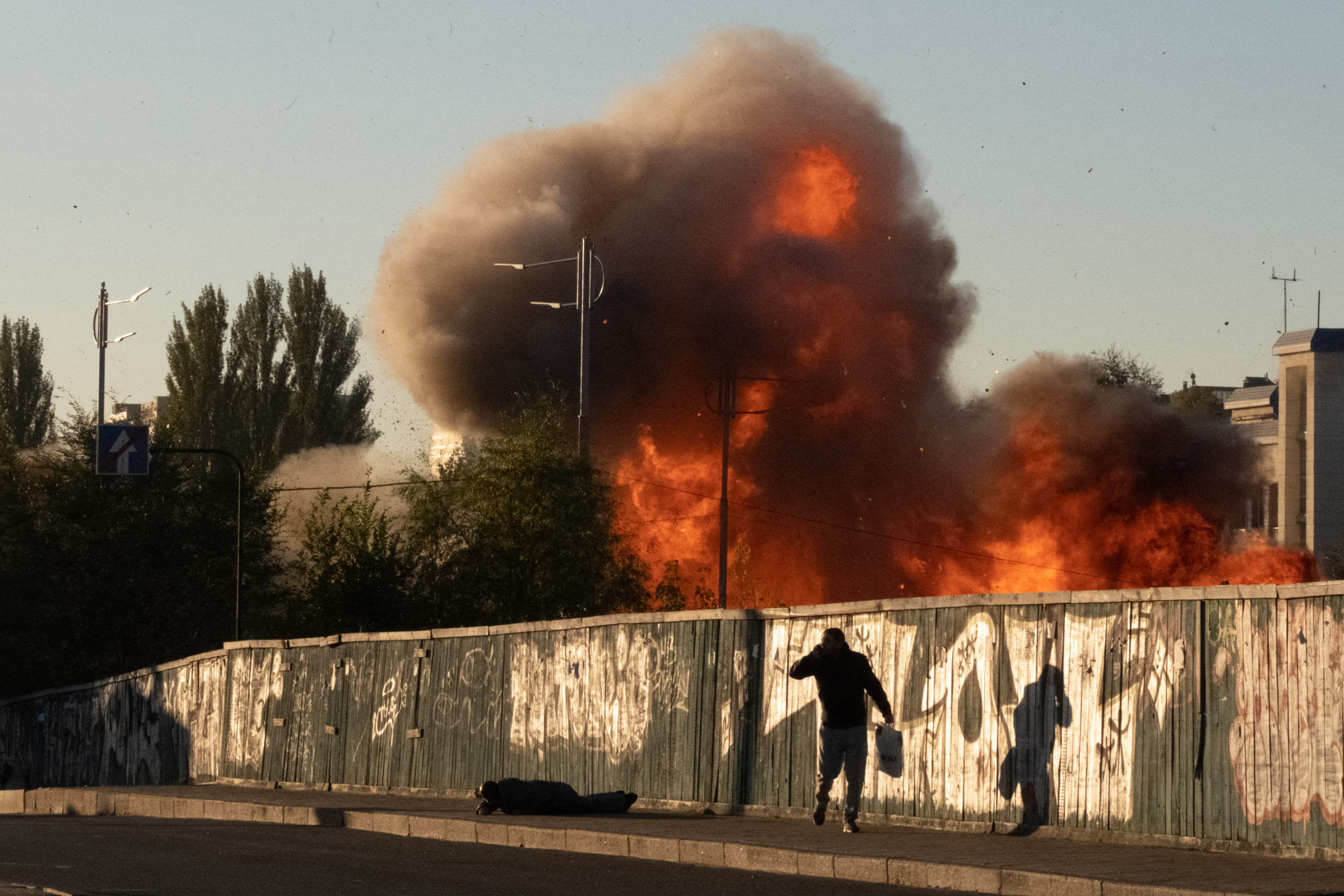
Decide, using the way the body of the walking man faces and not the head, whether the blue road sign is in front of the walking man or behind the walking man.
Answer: behind

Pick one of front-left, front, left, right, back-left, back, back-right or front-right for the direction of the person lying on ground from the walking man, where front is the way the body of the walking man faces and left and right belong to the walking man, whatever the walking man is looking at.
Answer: back-right

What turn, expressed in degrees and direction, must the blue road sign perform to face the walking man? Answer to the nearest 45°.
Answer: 0° — it already faces them

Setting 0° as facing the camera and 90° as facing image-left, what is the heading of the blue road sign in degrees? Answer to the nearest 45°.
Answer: approximately 0°

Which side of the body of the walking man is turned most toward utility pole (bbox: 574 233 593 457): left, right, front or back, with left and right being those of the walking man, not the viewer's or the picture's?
back

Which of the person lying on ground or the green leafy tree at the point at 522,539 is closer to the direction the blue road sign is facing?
the person lying on ground

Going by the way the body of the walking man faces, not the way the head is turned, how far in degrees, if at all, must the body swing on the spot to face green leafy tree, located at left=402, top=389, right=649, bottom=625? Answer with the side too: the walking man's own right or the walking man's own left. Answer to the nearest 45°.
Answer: approximately 180°

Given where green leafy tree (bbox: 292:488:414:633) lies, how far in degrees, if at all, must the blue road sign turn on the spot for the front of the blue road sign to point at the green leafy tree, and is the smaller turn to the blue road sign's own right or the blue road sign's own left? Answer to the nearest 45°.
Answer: approximately 135° to the blue road sign's own left

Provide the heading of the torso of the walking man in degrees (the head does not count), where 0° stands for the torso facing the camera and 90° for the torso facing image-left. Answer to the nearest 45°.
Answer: approximately 0°

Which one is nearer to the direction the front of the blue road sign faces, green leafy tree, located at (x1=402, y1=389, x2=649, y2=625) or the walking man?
the walking man

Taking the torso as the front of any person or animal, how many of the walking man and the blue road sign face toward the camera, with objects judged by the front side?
2
